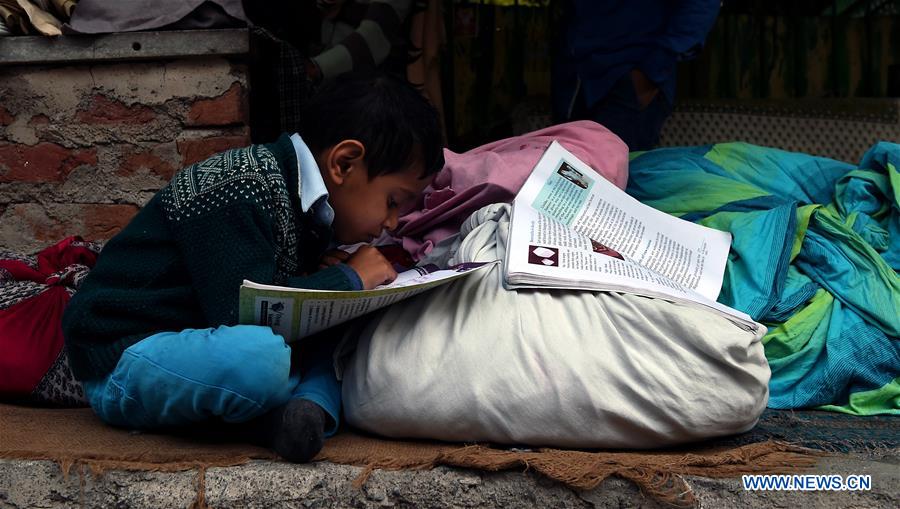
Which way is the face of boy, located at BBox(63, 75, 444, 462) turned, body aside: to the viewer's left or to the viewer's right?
to the viewer's right

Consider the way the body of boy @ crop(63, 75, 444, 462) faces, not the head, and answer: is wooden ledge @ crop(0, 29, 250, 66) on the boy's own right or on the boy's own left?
on the boy's own left

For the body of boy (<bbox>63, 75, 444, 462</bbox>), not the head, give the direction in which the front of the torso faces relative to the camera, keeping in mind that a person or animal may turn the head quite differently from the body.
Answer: to the viewer's right
